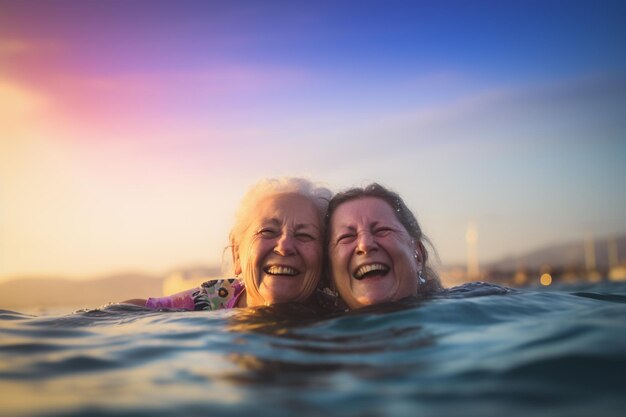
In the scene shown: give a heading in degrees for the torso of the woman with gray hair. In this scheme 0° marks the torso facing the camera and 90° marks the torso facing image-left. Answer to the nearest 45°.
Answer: approximately 0°
